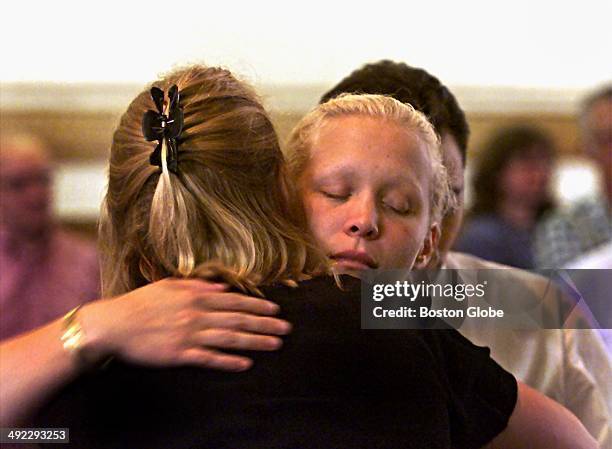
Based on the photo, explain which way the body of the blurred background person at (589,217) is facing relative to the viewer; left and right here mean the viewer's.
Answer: facing the viewer

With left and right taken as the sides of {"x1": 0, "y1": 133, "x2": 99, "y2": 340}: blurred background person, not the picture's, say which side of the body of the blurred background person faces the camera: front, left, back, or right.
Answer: front

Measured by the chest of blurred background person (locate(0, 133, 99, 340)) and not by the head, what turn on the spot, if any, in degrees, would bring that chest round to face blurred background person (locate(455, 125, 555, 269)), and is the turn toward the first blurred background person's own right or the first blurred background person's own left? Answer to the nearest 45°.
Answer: approximately 90° to the first blurred background person's own left

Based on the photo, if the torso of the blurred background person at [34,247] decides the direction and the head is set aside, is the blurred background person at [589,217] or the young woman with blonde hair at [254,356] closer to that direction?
the young woman with blonde hair

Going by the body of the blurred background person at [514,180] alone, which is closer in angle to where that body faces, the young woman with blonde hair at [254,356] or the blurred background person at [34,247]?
the young woman with blonde hair

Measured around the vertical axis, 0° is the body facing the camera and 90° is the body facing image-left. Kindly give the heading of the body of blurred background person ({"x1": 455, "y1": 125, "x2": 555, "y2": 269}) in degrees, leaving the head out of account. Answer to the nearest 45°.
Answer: approximately 315°

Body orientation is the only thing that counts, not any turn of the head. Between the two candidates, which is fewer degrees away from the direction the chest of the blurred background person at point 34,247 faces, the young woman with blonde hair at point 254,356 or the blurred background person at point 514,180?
the young woman with blonde hair

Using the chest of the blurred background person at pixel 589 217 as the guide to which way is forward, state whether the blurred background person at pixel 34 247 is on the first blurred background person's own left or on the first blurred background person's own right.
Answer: on the first blurred background person's own right

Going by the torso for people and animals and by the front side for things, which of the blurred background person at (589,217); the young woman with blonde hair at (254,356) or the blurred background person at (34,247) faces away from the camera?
the young woman with blonde hair

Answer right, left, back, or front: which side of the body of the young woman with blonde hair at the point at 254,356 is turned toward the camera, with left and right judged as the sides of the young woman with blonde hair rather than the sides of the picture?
back

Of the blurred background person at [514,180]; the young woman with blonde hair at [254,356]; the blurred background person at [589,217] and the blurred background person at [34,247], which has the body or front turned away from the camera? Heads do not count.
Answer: the young woman with blonde hair

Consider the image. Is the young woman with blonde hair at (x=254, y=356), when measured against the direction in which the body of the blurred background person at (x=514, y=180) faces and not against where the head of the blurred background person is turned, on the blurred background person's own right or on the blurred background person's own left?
on the blurred background person's own right

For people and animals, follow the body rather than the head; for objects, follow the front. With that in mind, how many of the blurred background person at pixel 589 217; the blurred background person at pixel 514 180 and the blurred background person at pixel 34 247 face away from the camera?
0
